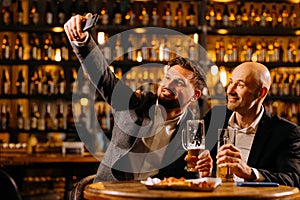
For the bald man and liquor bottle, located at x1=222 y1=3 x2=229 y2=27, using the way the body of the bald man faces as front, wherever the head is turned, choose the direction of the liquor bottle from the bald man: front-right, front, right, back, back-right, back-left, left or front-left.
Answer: back-right

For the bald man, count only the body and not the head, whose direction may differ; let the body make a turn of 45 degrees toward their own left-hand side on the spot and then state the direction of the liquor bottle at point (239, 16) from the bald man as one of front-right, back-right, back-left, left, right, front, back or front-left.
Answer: back

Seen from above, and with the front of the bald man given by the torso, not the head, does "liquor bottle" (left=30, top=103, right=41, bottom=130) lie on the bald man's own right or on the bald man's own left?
on the bald man's own right

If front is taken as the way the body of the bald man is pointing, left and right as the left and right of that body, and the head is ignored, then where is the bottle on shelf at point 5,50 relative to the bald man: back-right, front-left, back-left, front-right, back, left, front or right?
right

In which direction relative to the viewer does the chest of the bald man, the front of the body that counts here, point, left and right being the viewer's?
facing the viewer and to the left of the viewer

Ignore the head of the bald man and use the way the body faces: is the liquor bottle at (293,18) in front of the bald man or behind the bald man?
behind

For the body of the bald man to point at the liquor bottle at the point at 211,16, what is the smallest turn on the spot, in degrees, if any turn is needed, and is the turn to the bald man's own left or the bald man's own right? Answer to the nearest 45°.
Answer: approximately 135° to the bald man's own right

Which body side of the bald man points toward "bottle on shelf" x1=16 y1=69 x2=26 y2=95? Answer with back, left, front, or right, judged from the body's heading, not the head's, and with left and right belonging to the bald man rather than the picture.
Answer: right

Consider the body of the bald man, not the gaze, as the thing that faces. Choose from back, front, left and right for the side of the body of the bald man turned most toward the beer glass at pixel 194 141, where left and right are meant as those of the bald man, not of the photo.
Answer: front

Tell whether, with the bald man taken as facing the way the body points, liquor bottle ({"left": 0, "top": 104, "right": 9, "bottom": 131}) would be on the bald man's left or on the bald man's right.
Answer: on the bald man's right
